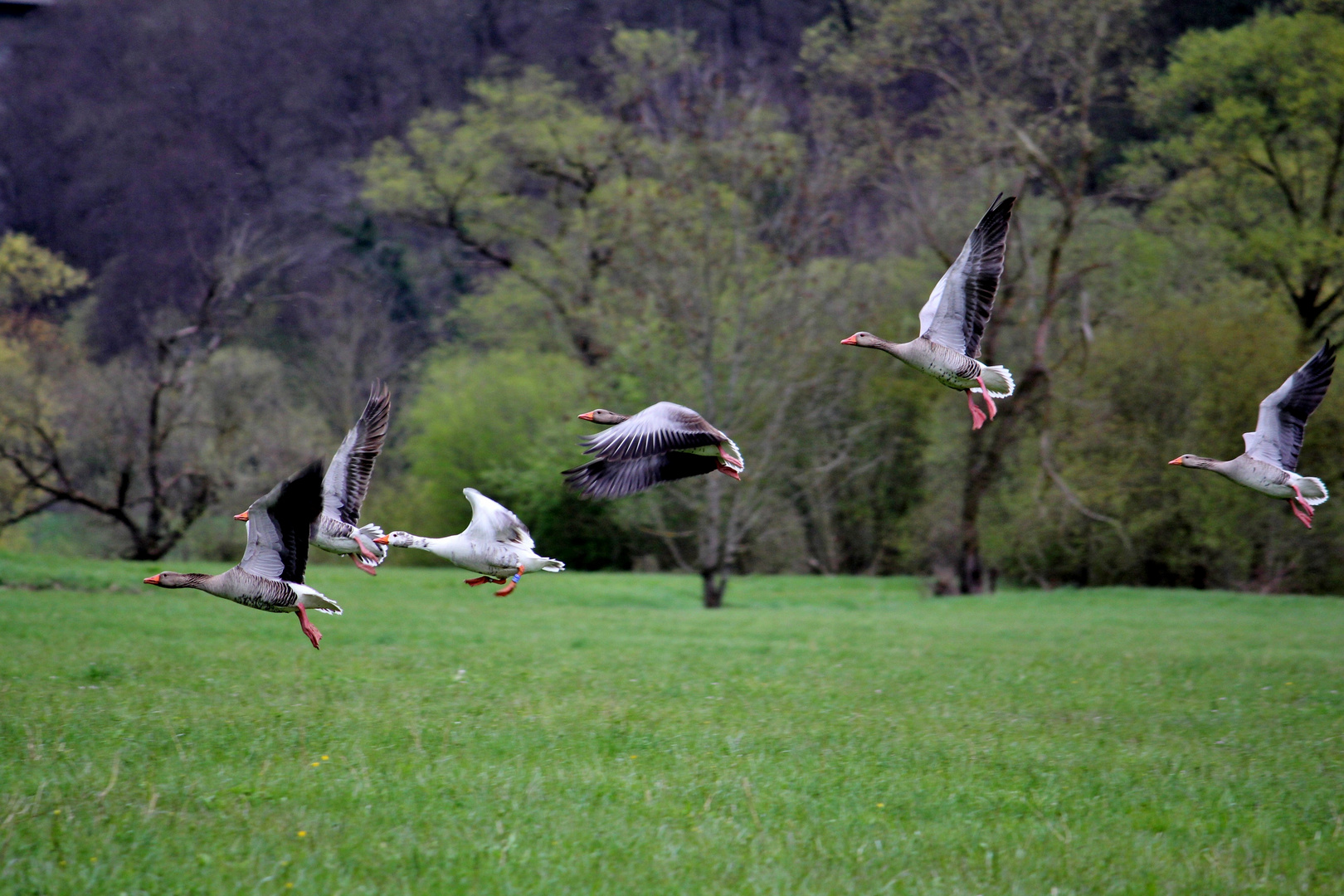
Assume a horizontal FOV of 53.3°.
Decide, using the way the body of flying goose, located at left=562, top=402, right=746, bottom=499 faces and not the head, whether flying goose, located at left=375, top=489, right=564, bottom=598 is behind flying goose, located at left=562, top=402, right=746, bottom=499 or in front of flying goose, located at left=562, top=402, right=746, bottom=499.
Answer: in front

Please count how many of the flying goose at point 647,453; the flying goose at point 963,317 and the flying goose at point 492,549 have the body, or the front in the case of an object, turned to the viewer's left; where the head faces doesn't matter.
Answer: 3

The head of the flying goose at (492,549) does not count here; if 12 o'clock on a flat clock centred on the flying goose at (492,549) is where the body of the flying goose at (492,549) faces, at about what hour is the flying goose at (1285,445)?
the flying goose at (1285,445) is roughly at 6 o'clock from the flying goose at (492,549).

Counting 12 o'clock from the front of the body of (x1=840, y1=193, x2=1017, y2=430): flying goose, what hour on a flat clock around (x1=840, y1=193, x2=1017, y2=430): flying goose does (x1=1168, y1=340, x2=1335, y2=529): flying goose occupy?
(x1=1168, y1=340, x2=1335, y2=529): flying goose is roughly at 5 o'clock from (x1=840, y1=193, x2=1017, y2=430): flying goose.

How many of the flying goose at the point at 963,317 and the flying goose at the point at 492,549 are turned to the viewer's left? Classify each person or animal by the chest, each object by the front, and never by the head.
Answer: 2

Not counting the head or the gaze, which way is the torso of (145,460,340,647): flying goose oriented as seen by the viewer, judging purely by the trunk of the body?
to the viewer's left

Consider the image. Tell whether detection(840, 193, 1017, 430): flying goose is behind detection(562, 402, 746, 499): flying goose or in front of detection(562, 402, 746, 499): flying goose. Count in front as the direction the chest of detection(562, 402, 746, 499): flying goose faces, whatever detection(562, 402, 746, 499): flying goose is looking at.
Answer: behind

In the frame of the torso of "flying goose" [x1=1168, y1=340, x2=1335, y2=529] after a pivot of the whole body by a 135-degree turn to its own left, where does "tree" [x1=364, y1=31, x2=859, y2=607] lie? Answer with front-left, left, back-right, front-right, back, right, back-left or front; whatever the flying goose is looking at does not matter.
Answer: back

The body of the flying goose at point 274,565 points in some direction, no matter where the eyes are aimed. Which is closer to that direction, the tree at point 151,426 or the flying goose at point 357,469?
the tree

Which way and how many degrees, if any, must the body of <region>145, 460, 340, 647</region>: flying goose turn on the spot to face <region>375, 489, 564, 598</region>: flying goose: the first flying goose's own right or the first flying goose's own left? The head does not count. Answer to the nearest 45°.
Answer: approximately 180°

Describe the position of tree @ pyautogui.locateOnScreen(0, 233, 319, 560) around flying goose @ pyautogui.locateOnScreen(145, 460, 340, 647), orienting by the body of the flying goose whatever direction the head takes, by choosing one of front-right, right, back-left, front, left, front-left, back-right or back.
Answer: right

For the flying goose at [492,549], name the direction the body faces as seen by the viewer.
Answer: to the viewer's left

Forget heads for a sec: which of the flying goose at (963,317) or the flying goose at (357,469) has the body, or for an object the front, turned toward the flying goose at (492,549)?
the flying goose at (963,317)

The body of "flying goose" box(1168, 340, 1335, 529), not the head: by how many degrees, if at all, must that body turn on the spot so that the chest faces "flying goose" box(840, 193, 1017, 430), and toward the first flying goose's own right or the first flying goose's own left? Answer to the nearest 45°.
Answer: approximately 45° to the first flying goose's own left

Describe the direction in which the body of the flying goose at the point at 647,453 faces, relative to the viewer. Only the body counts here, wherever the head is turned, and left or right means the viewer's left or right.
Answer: facing to the left of the viewer

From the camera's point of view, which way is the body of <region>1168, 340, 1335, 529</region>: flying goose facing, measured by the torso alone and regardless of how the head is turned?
to the viewer's left

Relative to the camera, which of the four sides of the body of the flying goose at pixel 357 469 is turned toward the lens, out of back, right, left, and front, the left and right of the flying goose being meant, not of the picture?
left

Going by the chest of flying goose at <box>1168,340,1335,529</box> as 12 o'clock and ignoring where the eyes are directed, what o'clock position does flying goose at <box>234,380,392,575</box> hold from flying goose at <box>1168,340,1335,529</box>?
flying goose at <box>234,380,392,575</box> is roughly at 11 o'clock from flying goose at <box>1168,340,1335,529</box>.

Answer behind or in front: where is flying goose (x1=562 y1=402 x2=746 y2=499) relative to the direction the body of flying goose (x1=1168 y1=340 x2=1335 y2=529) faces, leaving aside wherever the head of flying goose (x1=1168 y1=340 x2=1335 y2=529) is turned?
in front

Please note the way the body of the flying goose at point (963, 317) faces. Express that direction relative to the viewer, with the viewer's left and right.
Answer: facing to the left of the viewer
